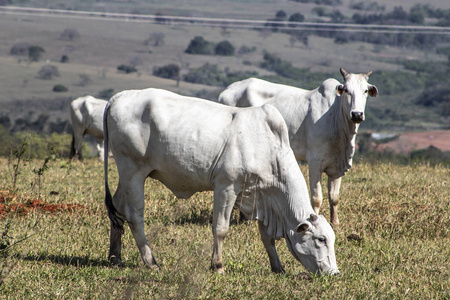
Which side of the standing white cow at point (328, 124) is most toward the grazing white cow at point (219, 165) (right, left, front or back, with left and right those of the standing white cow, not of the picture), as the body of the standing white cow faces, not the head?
right

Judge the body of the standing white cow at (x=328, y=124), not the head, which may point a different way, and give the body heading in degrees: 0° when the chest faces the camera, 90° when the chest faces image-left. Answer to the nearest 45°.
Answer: approximately 315°

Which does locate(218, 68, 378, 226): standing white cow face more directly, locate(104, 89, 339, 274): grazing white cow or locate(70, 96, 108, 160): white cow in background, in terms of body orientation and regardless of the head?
the grazing white cow

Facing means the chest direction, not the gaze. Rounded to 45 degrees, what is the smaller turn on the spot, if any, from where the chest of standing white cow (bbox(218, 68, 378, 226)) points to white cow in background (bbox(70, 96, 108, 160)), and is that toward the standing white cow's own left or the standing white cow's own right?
approximately 180°
